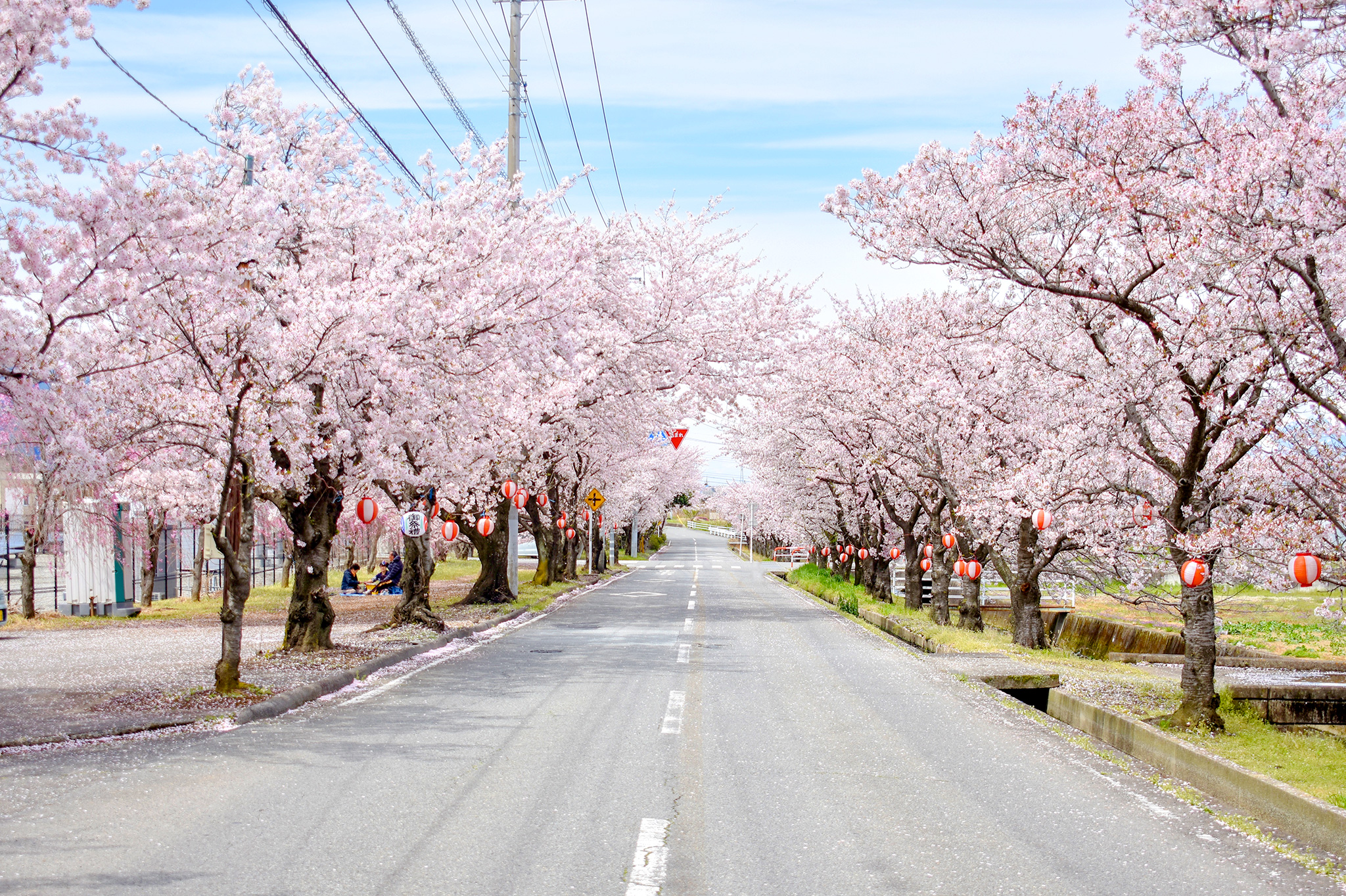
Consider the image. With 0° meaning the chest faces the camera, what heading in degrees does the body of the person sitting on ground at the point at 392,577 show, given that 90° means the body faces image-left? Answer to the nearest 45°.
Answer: approximately 90°

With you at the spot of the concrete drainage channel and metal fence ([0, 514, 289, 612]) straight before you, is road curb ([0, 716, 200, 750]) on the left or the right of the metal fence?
left

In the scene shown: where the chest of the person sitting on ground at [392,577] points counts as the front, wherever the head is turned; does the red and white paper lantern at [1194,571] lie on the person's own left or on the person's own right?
on the person's own left

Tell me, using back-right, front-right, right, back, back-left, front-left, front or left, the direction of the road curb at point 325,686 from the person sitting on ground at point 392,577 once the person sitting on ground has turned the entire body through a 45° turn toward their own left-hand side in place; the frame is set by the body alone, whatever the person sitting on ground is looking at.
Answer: front-left

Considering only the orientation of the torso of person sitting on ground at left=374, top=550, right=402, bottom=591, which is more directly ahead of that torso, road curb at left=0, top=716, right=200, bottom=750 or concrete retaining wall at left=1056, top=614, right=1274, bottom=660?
the road curb
